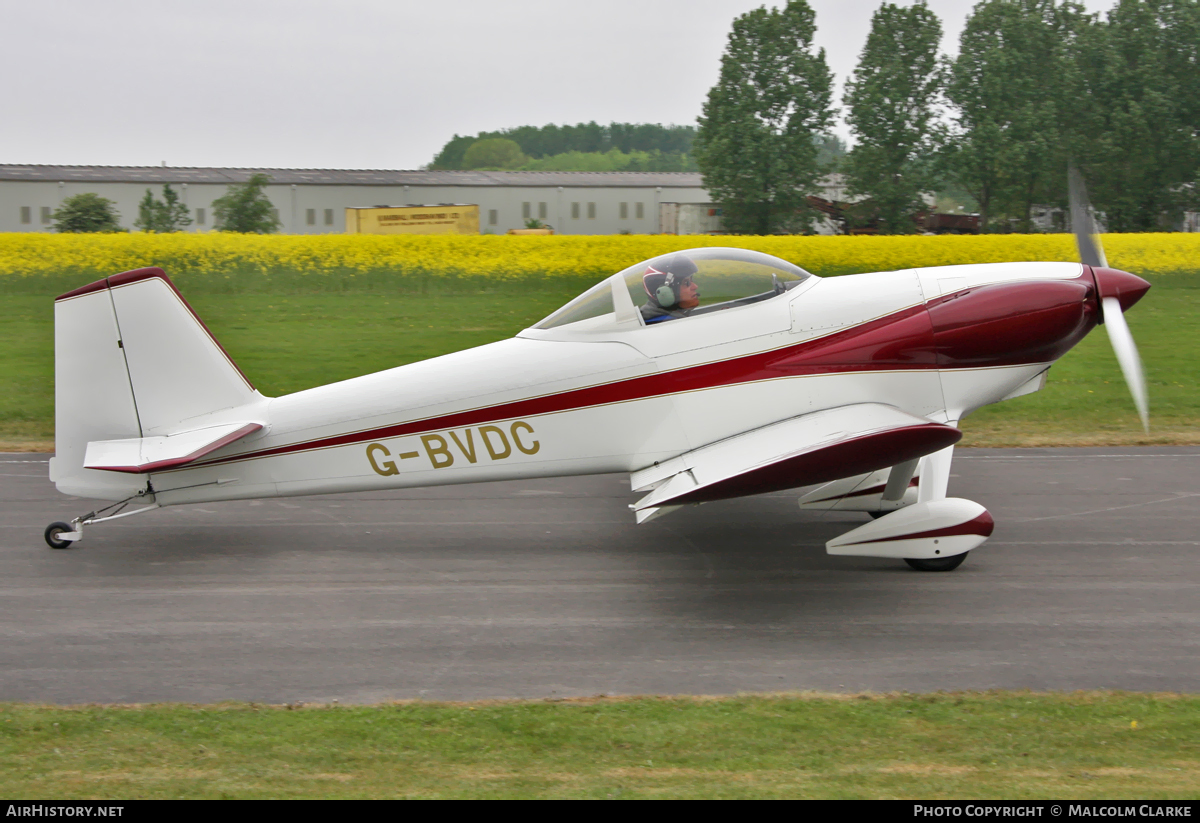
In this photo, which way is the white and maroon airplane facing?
to the viewer's right

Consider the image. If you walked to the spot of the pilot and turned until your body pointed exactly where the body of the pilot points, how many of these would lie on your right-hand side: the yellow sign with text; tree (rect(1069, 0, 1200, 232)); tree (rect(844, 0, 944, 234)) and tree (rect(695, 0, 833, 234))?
0

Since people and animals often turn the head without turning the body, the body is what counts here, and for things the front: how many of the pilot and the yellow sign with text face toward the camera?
1

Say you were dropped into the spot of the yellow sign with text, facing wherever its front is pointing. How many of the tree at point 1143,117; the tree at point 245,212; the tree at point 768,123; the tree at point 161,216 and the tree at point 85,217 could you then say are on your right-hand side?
3

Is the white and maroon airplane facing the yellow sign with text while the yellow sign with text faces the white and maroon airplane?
no

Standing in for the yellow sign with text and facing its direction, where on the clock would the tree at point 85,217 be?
The tree is roughly at 3 o'clock from the yellow sign with text.

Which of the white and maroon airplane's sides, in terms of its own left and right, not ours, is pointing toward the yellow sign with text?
left

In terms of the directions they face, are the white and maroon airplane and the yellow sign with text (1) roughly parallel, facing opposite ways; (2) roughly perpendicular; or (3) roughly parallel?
roughly perpendicular

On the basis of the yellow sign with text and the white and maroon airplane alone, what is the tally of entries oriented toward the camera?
1

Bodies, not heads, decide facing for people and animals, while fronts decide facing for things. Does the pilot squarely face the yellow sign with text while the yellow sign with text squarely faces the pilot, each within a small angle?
no

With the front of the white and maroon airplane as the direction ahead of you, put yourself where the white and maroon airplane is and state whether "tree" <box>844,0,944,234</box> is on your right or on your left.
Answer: on your left

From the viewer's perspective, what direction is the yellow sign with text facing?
toward the camera

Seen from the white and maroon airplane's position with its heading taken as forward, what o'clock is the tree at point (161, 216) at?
The tree is roughly at 8 o'clock from the white and maroon airplane.

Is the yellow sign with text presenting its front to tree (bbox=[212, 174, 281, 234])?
no

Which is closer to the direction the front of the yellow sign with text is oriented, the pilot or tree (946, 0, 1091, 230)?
the pilot

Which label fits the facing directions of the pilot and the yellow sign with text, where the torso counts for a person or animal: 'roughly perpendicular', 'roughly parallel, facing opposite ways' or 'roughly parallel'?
roughly perpendicular

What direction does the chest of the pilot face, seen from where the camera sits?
to the viewer's right

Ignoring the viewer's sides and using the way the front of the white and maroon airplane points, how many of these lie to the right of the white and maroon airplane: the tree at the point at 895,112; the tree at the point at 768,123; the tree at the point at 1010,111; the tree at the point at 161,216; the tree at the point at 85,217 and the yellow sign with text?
0
